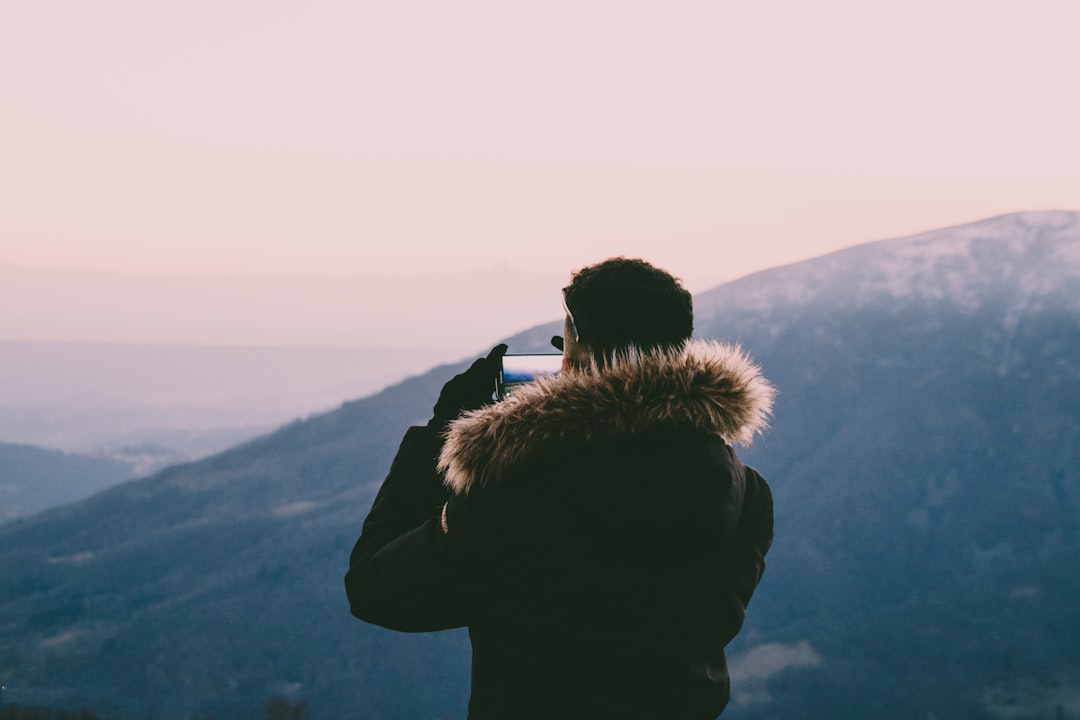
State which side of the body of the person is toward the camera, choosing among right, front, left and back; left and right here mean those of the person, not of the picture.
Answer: back
